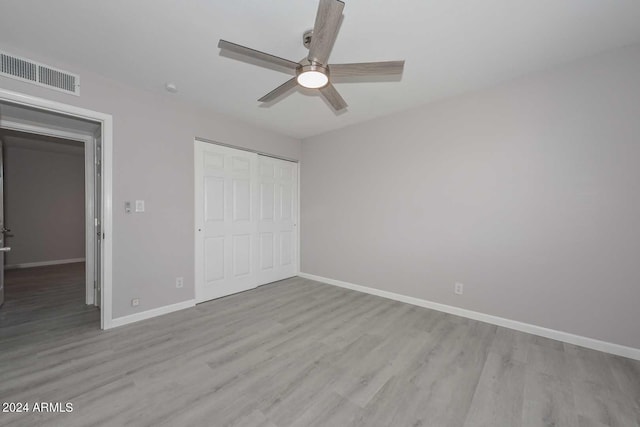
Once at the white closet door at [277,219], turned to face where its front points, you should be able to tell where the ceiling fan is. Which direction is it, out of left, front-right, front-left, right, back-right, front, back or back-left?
front-right

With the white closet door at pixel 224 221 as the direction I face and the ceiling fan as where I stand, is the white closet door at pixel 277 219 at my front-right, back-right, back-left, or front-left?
front-right

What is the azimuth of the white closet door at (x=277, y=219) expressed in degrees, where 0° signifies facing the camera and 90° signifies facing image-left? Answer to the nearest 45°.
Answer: approximately 315°

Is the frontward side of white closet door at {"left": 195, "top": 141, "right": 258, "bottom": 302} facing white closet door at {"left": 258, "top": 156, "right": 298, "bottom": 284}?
no

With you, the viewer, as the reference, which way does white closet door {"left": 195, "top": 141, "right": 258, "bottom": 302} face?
facing the viewer and to the right of the viewer

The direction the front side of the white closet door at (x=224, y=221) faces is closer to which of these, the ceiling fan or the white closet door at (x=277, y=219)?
the ceiling fan

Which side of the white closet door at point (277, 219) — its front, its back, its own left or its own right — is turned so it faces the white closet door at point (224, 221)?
right

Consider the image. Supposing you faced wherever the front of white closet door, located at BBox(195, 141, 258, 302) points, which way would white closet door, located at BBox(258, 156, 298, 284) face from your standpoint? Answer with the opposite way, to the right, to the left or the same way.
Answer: the same way

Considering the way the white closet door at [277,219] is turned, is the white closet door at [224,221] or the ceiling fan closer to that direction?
the ceiling fan

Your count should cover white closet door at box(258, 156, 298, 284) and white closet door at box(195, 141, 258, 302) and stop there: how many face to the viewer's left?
0
